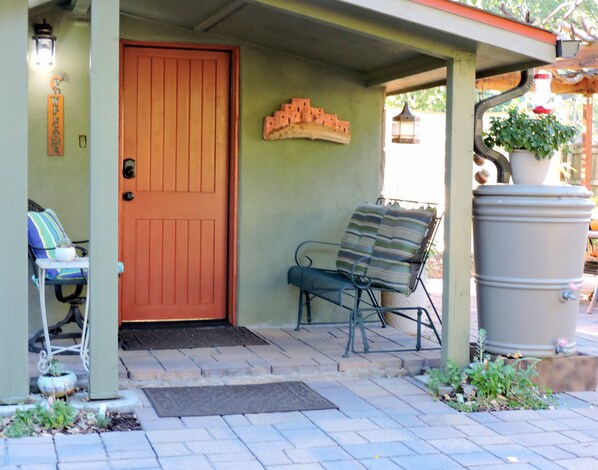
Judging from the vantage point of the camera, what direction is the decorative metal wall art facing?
facing the viewer

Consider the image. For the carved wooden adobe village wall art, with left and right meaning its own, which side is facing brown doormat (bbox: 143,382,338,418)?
front

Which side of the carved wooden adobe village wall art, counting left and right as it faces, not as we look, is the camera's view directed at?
front

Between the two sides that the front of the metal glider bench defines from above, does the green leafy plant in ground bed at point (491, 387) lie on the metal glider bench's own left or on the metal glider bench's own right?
on the metal glider bench's own left

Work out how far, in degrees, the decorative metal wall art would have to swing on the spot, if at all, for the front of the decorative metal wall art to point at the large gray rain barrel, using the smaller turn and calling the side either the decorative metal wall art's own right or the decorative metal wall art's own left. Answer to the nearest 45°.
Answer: approximately 45° to the decorative metal wall art's own left

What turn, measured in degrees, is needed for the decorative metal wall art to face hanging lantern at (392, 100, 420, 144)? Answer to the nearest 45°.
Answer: approximately 90° to its left

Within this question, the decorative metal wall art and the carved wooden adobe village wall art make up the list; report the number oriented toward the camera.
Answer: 2

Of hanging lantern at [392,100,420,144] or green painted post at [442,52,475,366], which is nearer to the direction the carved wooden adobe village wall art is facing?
the green painted post

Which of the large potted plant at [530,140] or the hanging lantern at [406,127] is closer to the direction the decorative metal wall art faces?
the large potted plant

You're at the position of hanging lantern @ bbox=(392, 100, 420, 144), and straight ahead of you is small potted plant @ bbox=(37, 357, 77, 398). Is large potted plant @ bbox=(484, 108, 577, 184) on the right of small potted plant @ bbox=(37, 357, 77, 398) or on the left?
left

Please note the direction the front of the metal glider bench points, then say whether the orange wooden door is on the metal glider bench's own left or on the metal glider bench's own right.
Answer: on the metal glider bench's own right

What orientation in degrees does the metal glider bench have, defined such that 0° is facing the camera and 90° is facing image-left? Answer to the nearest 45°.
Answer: approximately 45°

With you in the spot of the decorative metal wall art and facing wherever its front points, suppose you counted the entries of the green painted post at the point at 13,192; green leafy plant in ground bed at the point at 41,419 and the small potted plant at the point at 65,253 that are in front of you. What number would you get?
3

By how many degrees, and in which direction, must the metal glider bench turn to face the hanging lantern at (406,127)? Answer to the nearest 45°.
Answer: approximately 135° to its right

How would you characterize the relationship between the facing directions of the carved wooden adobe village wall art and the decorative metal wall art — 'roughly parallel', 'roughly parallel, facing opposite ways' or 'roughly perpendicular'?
roughly parallel
